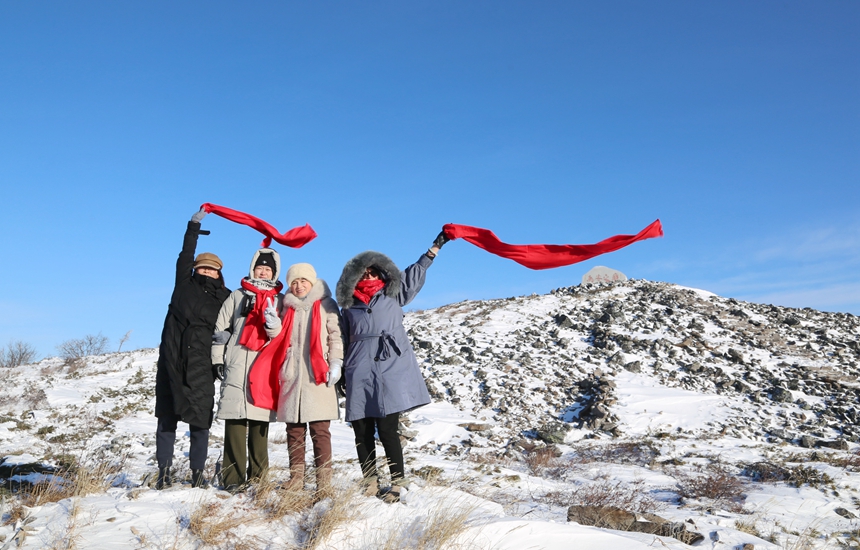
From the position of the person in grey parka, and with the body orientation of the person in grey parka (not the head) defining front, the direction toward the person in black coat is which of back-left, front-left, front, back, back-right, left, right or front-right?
right

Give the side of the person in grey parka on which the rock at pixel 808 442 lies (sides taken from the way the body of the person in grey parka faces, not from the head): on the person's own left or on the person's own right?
on the person's own left

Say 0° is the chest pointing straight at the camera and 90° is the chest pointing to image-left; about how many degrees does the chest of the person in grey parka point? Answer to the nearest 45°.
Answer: approximately 0°

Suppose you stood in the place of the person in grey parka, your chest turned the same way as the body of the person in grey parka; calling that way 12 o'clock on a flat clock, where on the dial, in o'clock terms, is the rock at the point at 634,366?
The rock is roughly at 7 o'clock from the person in grey parka.

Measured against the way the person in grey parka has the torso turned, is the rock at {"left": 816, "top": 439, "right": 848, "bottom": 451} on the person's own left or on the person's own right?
on the person's own left

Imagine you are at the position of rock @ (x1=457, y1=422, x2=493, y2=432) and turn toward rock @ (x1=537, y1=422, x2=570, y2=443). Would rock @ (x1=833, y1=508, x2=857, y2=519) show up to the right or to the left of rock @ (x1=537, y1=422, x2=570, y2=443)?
right

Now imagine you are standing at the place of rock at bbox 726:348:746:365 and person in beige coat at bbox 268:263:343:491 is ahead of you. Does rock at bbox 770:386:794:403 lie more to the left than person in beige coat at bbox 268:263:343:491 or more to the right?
left

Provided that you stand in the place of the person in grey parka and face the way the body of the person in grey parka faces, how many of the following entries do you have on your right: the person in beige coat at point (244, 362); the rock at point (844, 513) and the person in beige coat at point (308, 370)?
2

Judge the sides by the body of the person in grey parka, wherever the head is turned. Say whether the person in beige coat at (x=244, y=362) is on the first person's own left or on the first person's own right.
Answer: on the first person's own right

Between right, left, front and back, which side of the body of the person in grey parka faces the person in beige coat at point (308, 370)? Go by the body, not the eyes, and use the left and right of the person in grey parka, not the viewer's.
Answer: right

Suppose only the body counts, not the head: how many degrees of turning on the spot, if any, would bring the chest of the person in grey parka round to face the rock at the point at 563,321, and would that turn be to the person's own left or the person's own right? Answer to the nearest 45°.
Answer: approximately 135° to the person's own left
